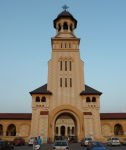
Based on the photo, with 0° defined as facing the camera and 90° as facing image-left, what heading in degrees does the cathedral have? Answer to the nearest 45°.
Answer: approximately 0°
